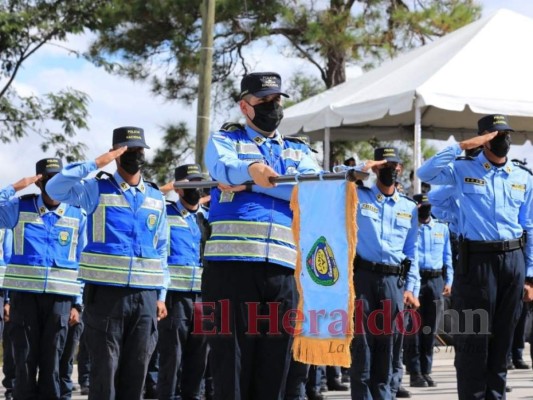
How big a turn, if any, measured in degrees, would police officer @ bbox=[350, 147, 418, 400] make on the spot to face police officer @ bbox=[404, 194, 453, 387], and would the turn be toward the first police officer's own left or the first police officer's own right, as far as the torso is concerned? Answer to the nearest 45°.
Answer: approximately 180°

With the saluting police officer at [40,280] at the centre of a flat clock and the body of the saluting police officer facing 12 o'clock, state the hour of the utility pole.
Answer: The utility pole is roughly at 7 o'clock from the saluting police officer.

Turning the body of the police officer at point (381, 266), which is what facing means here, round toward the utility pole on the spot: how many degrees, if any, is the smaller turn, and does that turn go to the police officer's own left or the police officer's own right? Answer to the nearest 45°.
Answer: approximately 135° to the police officer's own right

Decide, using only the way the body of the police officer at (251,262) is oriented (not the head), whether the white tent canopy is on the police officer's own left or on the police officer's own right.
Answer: on the police officer's own left

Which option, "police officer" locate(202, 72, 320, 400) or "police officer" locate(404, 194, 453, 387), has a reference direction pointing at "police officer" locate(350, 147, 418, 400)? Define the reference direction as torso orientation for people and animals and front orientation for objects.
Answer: "police officer" locate(404, 194, 453, 387)

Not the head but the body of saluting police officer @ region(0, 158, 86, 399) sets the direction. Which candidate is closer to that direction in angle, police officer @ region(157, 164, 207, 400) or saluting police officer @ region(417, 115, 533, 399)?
the saluting police officer

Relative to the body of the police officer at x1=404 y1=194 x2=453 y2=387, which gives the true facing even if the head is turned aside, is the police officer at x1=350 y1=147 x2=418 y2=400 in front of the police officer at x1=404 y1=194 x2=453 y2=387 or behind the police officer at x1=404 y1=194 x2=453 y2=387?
in front

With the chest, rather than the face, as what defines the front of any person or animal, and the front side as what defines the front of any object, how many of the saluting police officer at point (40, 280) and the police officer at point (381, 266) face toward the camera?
2

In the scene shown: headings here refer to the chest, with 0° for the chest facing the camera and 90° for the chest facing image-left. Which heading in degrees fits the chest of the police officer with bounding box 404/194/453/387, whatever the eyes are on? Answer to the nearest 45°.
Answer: approximately 0°

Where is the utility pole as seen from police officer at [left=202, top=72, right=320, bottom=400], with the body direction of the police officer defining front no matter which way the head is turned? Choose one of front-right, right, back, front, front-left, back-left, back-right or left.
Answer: back-left
